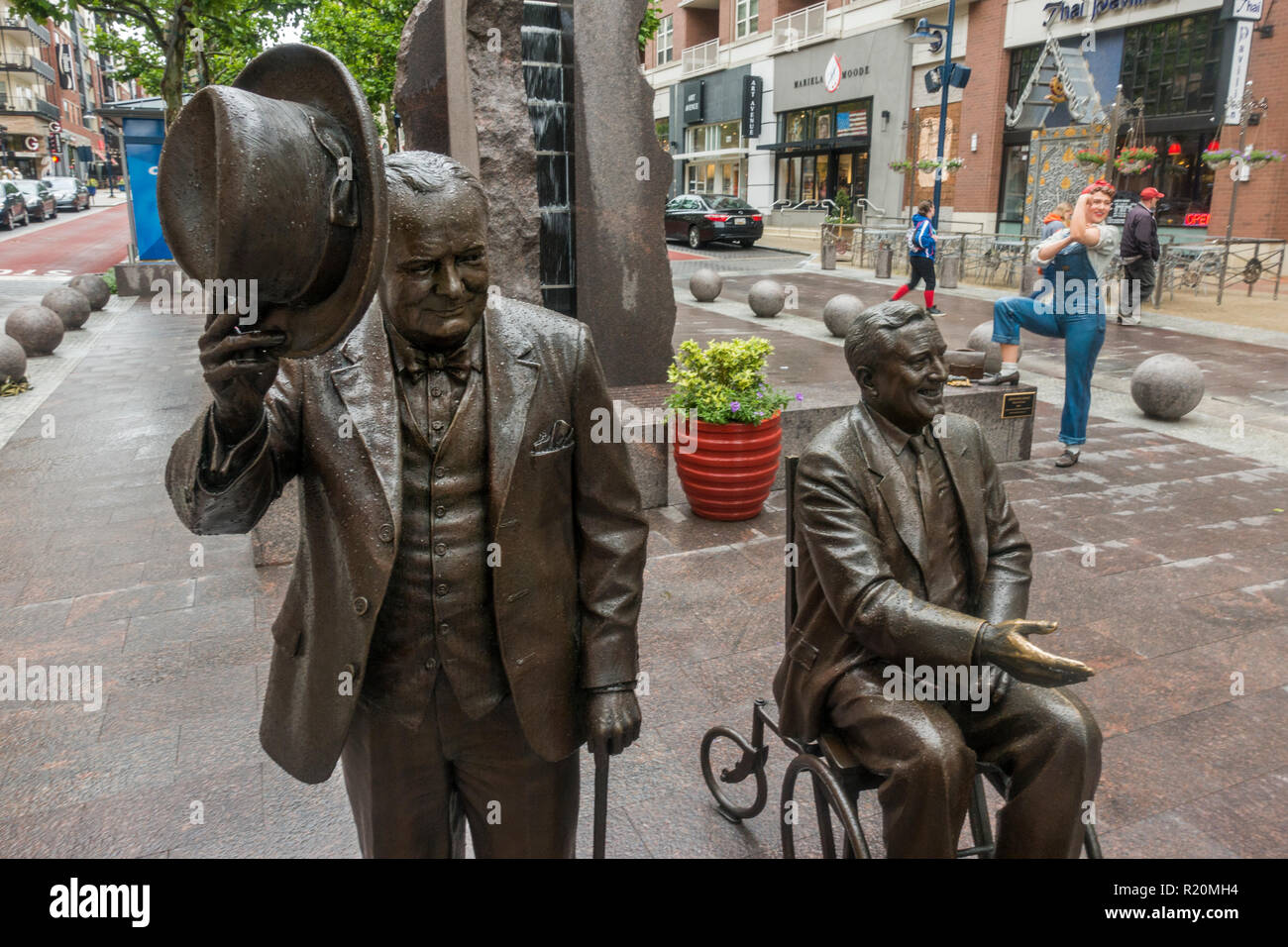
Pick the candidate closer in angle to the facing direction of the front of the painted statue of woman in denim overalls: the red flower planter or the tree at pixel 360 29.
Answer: the red flower planter

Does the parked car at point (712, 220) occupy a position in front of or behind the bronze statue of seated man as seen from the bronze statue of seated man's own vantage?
behind

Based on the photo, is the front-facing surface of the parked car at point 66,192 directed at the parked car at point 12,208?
yes

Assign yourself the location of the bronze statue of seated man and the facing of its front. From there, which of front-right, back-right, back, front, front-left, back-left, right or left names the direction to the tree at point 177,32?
back

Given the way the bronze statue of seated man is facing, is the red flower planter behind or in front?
behind

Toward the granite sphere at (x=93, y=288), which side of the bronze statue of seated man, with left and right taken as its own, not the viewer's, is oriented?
back
